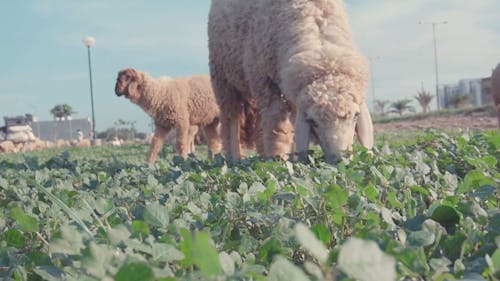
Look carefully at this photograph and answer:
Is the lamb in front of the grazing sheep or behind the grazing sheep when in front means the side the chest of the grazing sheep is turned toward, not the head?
behind

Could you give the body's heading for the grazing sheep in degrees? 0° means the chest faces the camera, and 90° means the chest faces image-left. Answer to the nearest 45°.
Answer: approximately 315°
